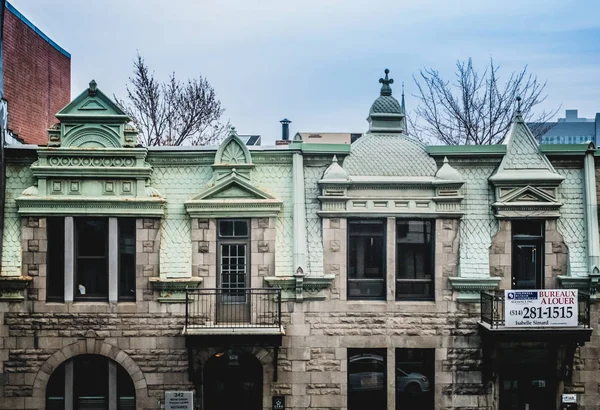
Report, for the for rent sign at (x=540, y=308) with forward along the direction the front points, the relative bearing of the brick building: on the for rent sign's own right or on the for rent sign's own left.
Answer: on the for rent sign's own right

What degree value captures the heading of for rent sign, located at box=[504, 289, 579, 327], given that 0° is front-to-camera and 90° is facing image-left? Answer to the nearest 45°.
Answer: approximately 0°

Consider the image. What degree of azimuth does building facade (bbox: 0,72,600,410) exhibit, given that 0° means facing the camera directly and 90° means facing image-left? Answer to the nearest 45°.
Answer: approximately 0°
